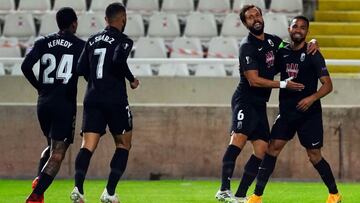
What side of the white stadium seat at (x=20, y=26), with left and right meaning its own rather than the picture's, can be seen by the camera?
front

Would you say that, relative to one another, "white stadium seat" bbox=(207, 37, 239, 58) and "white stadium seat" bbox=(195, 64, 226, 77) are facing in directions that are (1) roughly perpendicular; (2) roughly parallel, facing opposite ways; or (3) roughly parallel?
roughly parallel

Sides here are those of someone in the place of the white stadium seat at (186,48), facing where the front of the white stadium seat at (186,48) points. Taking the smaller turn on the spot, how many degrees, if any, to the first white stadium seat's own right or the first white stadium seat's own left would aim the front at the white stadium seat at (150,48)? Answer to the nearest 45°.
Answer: approximately 90° to the first white stadium seat's own right

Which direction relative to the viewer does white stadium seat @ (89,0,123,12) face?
toward the camera

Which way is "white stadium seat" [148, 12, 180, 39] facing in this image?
toward the camera

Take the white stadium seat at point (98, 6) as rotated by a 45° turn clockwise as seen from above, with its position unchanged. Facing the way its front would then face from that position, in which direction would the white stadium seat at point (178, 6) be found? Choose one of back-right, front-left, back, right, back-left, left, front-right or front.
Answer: back-left

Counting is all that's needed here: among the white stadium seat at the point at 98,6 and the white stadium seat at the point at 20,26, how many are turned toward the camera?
2

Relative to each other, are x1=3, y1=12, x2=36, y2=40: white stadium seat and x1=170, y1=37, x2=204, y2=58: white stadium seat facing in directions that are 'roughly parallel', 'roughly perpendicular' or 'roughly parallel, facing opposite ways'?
roughly parallel

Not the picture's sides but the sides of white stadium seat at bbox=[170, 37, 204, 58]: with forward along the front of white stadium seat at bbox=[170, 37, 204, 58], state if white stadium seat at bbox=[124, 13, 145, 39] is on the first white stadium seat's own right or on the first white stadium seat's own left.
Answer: on the first white stadium seat's own right

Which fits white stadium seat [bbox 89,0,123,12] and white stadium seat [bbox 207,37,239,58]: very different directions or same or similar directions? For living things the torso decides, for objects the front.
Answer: same or similar directions

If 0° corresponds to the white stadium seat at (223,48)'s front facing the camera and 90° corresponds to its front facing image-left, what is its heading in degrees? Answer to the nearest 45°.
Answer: approximately 0°

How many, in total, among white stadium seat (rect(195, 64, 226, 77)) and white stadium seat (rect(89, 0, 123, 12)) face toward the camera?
2

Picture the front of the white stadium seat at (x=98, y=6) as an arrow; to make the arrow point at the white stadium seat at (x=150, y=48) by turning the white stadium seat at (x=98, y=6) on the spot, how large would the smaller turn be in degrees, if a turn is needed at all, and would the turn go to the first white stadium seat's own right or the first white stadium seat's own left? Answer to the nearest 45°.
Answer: approximately 45° to the first white stadium seat's own left
